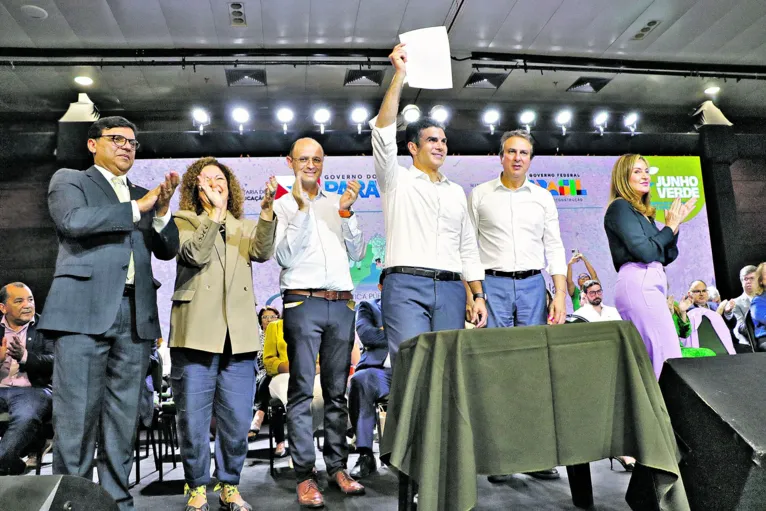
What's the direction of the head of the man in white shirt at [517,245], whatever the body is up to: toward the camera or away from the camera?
toward the camera

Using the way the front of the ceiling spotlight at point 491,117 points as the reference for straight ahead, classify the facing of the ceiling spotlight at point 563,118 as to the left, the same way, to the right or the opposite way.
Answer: the same way

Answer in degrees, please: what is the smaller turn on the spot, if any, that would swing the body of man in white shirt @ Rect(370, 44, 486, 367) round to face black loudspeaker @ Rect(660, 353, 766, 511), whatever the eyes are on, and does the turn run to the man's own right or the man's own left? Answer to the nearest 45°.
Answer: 0° — they already face it

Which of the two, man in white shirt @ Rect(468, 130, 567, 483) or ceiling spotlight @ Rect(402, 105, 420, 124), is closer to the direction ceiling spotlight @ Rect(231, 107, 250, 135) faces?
the man in white shirt

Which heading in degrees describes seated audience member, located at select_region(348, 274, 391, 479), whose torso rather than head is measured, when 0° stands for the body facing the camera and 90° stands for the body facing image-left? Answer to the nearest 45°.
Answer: approximately 0°

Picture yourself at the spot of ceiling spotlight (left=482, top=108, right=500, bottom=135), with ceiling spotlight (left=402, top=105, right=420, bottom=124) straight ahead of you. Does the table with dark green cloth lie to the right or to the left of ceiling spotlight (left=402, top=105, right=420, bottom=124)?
left

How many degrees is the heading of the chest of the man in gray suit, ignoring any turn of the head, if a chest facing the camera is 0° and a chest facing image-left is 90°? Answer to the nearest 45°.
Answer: approximately 315°

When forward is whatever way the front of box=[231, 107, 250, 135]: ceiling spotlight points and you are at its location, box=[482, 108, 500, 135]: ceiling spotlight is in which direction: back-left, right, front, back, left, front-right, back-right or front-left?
left

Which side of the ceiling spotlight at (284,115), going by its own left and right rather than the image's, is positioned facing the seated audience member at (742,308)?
left

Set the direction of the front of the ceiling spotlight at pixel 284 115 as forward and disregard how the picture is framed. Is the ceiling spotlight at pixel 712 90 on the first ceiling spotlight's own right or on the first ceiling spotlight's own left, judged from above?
on the first ceiling spotlight's own left

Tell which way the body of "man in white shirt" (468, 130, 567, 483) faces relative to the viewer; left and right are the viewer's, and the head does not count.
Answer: facing the viewer

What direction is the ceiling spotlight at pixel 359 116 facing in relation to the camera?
toward the camera

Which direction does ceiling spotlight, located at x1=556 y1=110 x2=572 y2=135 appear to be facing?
toward the camera

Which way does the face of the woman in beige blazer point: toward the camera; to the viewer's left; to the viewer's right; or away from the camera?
toward the camera
